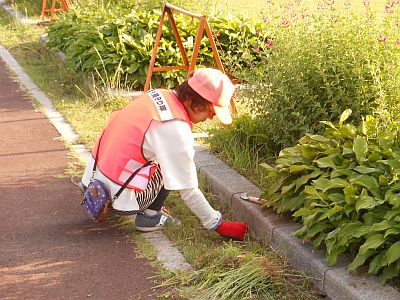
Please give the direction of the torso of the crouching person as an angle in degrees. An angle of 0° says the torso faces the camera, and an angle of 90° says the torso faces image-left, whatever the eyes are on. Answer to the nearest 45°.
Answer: approximately 270°

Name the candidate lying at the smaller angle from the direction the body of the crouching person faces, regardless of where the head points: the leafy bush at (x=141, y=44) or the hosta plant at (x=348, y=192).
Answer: the hosta plant

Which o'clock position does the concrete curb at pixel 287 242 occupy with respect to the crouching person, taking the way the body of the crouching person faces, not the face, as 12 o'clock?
The concrete curb is roughly at 1 o'clock from the crouching person.

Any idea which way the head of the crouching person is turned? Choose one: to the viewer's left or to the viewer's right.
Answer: to the viewer's right

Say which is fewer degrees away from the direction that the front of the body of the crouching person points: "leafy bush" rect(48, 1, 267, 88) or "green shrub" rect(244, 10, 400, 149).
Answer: the green shrub

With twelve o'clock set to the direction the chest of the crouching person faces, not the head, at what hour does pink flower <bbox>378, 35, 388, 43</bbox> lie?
The pink flower is roughly at 11 o'clock from the crouching person.
